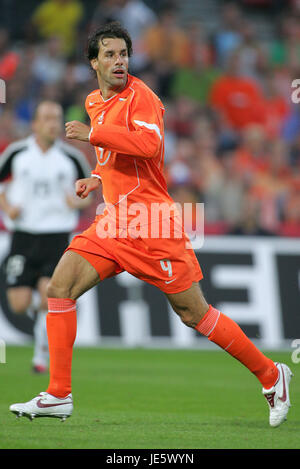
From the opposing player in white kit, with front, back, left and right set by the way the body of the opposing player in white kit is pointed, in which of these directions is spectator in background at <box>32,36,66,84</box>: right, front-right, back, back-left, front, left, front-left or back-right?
back

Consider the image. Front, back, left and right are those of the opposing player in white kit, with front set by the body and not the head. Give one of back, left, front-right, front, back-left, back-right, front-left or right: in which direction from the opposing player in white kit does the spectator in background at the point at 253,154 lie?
back-left

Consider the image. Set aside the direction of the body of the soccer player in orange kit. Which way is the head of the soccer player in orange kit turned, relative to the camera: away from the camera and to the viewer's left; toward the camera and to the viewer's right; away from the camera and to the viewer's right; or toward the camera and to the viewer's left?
toward the camera and to the viewer's right

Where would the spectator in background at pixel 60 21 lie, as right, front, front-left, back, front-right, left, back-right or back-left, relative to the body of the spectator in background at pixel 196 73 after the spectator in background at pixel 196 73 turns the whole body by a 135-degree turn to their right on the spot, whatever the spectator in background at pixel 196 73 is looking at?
front-left

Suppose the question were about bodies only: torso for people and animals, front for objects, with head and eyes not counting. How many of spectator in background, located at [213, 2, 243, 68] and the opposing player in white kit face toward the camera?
2

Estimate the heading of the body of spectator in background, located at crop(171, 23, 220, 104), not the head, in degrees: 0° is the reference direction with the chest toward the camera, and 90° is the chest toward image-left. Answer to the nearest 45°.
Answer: approximately 0°

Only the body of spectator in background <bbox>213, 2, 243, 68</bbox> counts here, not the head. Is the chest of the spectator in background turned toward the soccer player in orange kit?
yes

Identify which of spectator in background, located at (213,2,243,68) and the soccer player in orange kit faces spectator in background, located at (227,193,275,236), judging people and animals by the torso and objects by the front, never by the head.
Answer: spectator in background, located at (213,2,243,68)
